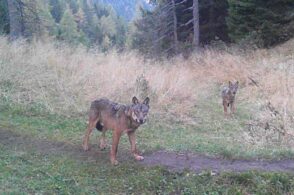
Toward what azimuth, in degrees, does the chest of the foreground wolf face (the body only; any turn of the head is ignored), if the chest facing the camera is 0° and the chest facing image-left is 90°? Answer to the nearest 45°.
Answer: approximately 315°

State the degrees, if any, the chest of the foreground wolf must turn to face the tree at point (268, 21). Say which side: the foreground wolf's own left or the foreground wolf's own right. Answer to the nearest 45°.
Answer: approximately 90° to the foreground wolf's own left
